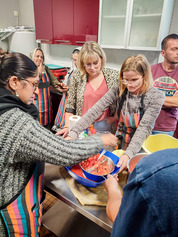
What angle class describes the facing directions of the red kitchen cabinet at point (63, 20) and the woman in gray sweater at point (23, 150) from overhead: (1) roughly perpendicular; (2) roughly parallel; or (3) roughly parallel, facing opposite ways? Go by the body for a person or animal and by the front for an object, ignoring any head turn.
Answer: roughly perpendicular

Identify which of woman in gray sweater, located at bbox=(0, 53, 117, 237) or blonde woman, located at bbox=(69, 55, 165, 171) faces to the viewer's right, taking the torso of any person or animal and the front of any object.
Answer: the woman in gray sweater

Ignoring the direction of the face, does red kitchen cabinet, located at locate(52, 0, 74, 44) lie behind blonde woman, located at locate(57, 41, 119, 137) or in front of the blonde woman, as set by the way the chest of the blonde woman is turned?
behind

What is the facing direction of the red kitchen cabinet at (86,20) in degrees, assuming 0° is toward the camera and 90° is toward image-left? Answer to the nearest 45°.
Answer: approximately 0°

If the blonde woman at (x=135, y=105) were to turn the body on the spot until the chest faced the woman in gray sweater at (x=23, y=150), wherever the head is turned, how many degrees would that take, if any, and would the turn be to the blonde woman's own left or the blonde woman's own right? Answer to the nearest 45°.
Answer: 0° — they already face them

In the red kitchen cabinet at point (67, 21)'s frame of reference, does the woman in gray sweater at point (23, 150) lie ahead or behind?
ahead

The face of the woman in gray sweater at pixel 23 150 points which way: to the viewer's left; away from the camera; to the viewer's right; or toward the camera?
to the viewer's right

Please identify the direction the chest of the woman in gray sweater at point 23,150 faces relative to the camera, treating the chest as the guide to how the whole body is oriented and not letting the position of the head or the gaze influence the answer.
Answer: to the viewer's right

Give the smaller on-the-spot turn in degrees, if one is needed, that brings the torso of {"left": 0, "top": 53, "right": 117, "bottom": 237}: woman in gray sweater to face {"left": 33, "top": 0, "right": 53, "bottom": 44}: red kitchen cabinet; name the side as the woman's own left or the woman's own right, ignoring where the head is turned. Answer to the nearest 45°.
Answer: approximately 90° to the woman's own left

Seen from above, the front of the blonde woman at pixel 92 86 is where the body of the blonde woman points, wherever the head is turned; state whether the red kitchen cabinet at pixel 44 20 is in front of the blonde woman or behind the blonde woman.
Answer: behind

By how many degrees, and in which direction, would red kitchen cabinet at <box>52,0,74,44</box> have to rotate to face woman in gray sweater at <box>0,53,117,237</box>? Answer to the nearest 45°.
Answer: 0° — it already faces them

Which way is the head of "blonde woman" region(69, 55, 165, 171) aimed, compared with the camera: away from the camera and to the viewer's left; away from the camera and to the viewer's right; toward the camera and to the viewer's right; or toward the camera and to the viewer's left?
toward the camera and to the viewer's left
